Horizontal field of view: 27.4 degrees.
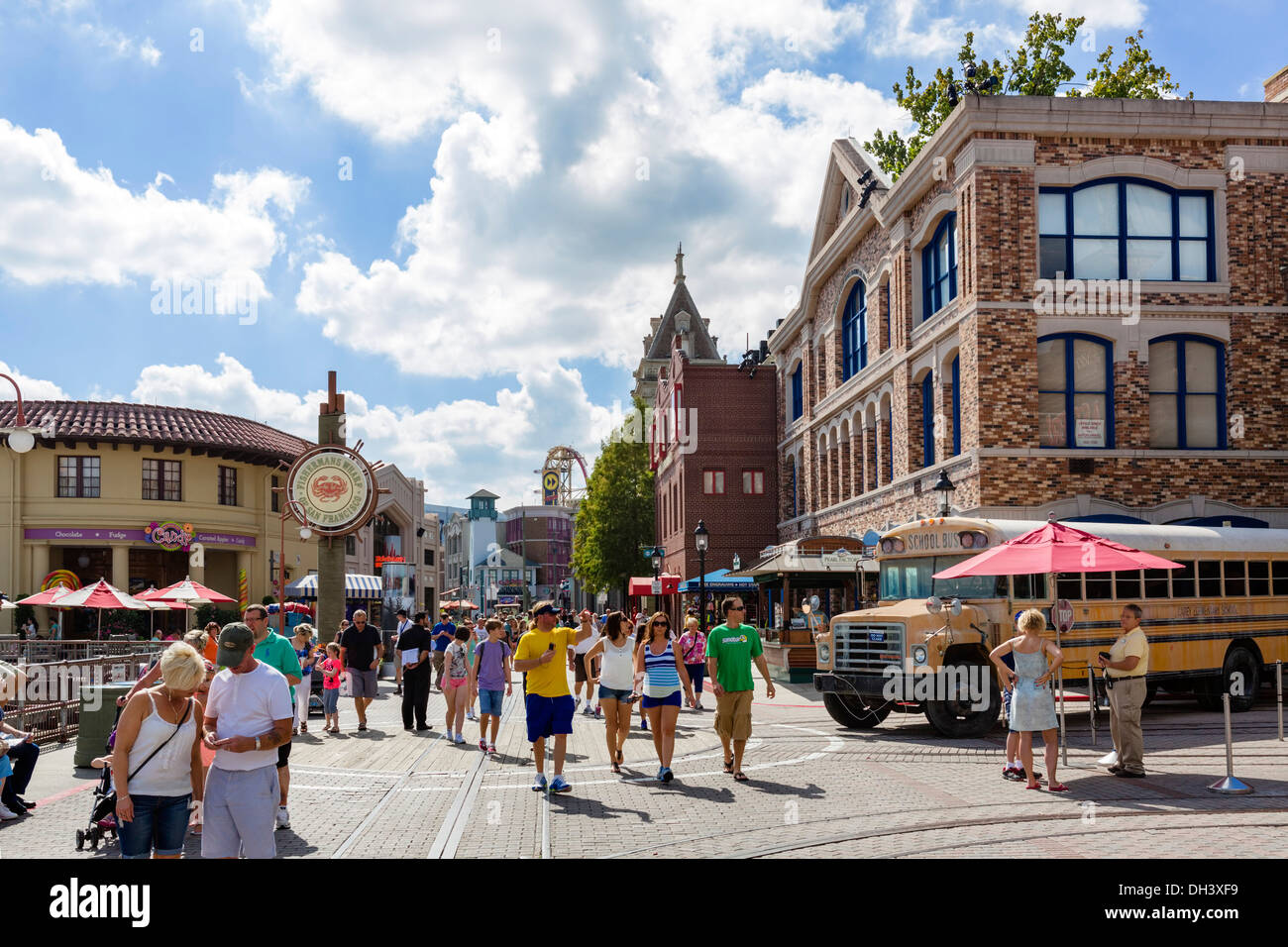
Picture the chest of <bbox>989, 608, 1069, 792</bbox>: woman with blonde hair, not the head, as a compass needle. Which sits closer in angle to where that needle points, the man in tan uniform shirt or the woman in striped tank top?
the man in tan uniform shirt

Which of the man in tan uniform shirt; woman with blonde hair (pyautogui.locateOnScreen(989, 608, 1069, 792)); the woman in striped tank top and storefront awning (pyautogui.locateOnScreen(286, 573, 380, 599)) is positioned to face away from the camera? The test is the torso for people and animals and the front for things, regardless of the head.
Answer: the woman with blonde hair

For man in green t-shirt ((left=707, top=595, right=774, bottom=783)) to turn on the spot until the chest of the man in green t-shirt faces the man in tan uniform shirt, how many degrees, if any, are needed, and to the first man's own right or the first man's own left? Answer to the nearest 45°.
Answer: approximately 90° to the first man's own left

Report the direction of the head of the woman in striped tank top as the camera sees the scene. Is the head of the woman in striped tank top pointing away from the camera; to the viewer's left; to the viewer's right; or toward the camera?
toward the camera

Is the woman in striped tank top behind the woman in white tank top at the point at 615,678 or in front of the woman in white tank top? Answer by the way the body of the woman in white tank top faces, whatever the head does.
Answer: in front

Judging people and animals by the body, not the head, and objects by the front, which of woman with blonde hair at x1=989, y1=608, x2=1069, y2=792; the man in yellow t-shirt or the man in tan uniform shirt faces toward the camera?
the man in yellow t-shirt

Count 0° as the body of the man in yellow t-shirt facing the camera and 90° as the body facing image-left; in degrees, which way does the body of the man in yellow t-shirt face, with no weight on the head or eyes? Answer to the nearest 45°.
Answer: approximately 0°

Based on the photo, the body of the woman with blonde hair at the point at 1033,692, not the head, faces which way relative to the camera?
away from the camera

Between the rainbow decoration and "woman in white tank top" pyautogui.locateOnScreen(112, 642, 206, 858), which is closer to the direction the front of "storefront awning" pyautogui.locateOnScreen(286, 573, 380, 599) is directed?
the woman in white tank top

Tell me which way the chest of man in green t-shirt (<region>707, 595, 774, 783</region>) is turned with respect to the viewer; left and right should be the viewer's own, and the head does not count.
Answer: facing the viewer

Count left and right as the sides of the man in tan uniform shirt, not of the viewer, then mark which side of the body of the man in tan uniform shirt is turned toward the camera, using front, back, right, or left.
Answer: left

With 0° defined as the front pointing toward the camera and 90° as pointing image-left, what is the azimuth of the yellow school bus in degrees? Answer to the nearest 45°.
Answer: approximately 45°

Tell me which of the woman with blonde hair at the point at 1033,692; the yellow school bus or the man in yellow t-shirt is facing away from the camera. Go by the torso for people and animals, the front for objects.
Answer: the woman with blonde hair

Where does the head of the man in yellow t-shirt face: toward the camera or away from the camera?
toward the camera
